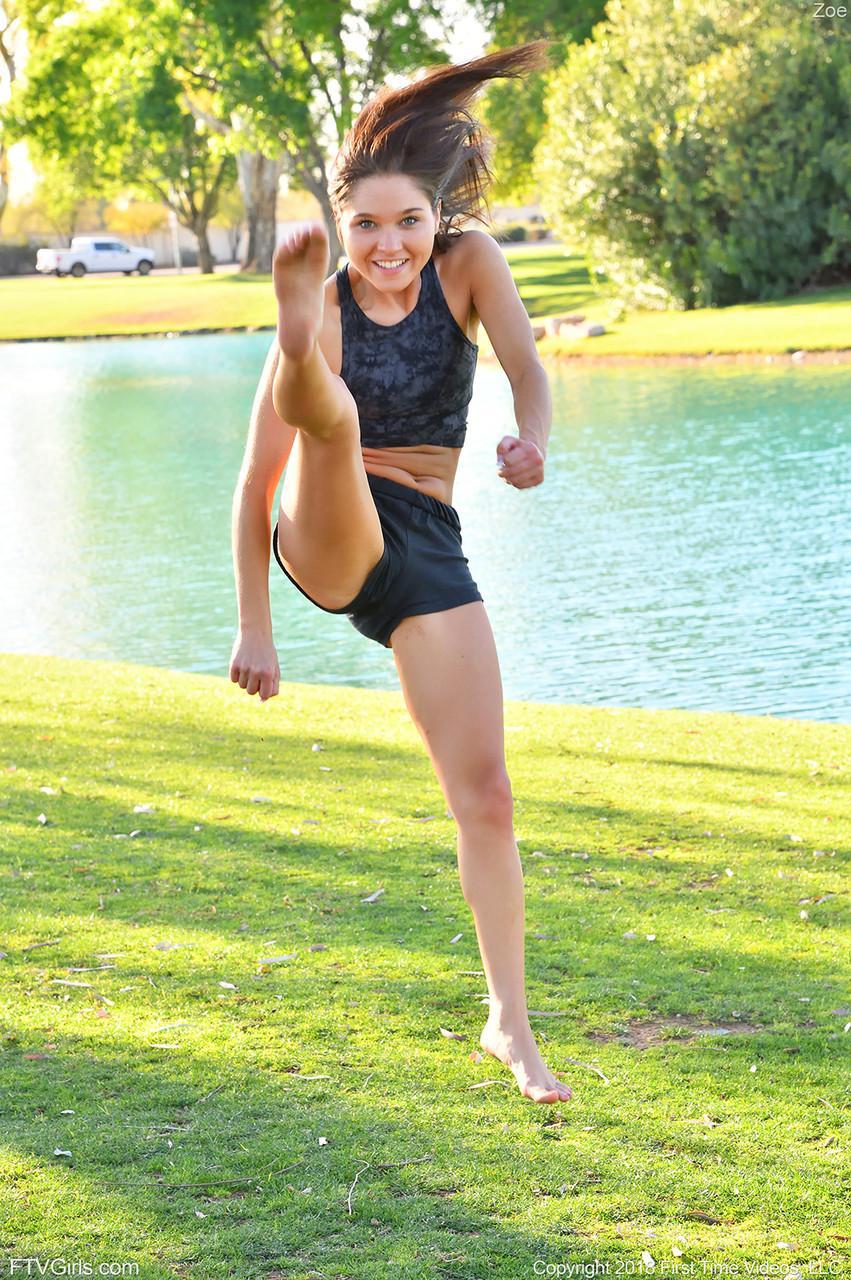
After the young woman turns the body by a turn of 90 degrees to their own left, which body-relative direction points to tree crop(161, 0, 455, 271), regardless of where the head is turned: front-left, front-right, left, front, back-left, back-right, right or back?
left

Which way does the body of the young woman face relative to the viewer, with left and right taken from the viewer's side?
facing the viewer

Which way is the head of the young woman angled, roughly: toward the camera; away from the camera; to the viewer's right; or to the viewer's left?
toward the camera
